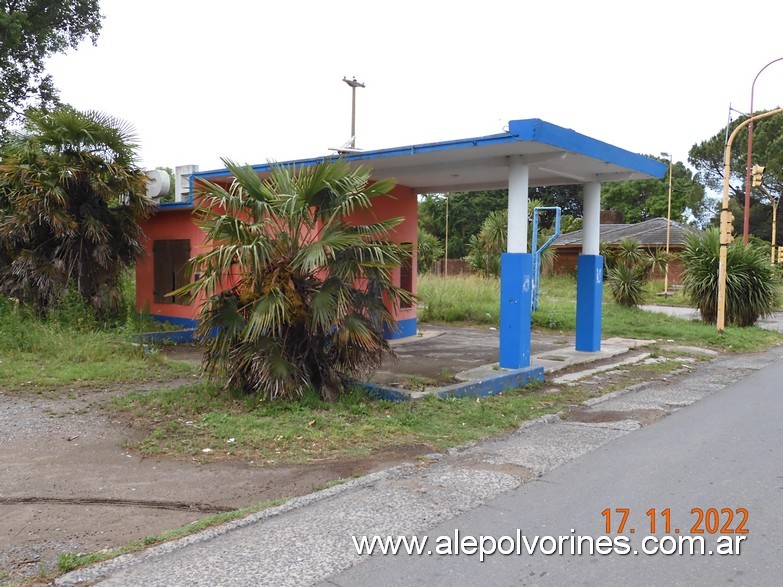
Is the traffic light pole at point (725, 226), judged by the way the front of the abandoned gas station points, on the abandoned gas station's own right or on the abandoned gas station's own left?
on the abandoned gas station's own left

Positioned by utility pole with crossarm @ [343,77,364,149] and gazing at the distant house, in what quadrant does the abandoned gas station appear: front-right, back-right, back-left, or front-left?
back-right

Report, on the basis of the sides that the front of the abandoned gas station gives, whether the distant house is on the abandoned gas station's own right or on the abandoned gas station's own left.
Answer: on the abandoned gas station's own left

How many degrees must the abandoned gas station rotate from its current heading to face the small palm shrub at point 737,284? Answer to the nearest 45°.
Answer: approximately 90° to its left

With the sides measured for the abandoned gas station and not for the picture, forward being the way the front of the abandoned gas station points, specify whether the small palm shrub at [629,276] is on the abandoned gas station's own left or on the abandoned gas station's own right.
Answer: on the abandoned gas station's own left

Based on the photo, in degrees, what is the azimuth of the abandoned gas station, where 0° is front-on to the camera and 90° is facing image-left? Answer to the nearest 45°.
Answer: approximately 315°
